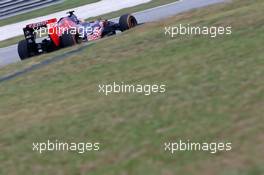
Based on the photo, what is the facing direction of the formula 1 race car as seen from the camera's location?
facing away from the viewer and to the right of the viewer
